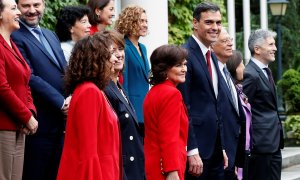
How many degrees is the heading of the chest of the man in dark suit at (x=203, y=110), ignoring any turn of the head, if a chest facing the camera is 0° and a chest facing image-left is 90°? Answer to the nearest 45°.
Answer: approximately 315°

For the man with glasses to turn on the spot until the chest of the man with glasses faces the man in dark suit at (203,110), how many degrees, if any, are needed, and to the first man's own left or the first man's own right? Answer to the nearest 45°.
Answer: approximately 90° to the first man's own right

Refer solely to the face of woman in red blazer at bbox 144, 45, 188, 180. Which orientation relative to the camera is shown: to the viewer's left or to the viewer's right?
to the viewer's right

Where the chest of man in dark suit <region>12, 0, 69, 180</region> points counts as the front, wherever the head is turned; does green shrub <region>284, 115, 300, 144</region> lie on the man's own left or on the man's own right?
on the man's own left

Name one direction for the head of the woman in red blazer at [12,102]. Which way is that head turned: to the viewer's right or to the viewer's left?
to the viewer's right

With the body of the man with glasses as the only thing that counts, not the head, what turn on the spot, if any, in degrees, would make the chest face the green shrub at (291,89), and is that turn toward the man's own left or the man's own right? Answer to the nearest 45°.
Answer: approximately 135° to the man's own left

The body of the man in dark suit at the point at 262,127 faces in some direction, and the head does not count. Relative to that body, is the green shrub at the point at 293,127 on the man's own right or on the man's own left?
on the man's own left

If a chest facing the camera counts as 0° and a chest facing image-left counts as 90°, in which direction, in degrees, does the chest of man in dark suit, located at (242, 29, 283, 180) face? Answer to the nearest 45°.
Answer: approximately 315°

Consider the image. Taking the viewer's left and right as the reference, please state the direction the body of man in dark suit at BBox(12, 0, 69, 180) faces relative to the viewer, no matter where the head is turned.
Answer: facing the viewer and to the right of the viewer
